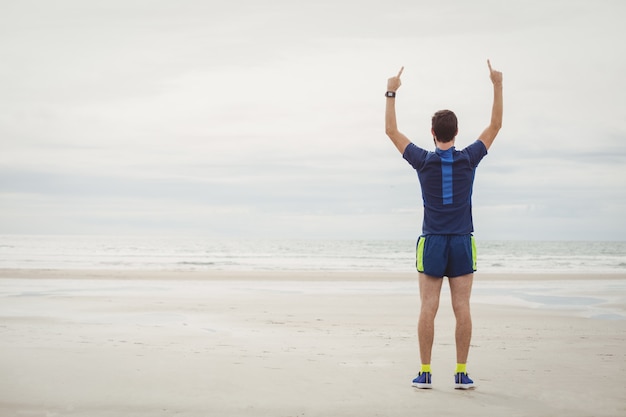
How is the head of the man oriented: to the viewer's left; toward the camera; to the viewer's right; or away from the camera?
away from the camera

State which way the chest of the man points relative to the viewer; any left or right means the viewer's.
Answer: facing away from the viewer
